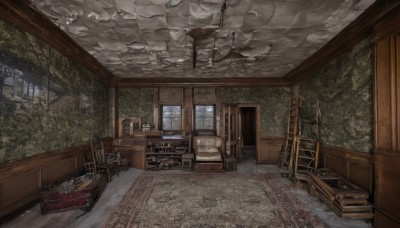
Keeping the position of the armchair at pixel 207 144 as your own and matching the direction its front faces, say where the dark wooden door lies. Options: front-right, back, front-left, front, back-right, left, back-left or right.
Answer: back-left

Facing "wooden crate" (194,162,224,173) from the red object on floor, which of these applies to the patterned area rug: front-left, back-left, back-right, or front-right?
front-right

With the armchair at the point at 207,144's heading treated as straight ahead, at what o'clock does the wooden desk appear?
The wooden desk is roughly at 3 o'clock from the armchair.

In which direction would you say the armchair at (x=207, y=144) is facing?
toward the camera

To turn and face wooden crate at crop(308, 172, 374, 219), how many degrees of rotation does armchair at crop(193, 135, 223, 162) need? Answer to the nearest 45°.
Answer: approximately 45° to its left

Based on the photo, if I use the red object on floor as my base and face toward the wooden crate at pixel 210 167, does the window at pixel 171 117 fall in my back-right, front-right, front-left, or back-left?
front-left

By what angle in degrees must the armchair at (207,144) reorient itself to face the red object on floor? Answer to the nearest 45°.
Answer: approximately 45° to its right

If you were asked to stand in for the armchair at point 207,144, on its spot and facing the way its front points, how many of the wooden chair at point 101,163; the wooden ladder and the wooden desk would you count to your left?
1

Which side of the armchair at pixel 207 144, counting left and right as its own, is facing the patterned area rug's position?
front

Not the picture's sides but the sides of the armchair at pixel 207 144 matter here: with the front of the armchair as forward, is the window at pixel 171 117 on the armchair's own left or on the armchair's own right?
on the armchair's own right

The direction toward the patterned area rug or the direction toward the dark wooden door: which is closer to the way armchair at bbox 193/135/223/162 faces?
the patterned area rug

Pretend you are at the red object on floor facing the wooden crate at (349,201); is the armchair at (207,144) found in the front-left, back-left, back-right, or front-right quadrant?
front-left

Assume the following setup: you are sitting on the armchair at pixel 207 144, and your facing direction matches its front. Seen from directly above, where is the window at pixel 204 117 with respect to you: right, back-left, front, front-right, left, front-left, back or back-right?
back
